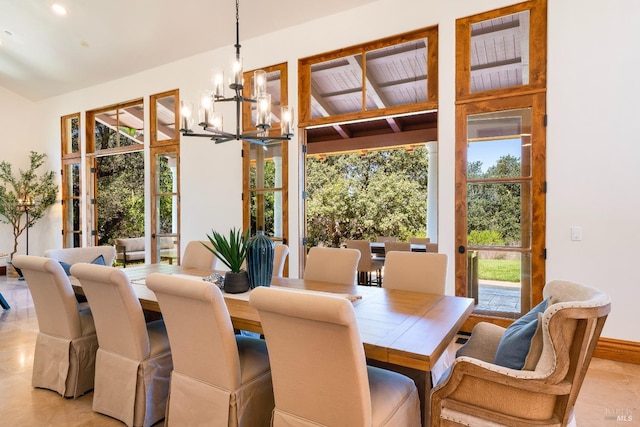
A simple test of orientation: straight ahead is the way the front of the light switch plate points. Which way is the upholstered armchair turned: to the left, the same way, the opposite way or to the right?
to the right

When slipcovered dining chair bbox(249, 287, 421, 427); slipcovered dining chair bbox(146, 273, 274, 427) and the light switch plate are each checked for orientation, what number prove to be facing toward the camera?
1

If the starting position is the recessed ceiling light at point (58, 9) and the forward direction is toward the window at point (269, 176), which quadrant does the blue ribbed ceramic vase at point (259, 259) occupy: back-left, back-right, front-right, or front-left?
front-right

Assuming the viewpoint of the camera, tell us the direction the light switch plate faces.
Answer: facing the viewer

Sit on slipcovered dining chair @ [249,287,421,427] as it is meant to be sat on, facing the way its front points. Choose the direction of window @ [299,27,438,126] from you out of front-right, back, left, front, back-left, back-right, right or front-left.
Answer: front-left

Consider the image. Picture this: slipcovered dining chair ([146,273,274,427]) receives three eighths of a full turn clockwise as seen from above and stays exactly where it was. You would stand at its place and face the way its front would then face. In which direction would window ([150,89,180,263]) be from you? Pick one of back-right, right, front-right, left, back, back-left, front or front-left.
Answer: back

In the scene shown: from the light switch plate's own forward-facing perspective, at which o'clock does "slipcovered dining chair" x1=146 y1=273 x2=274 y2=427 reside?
The slipcovered dining chair is roughly at 1 o'clock from the light switch plate.

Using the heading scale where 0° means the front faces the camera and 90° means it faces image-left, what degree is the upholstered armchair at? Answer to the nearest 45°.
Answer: approximately 90°

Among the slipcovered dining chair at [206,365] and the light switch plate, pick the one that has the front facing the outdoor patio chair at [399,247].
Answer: the slipcovered dining chair at [206,365]

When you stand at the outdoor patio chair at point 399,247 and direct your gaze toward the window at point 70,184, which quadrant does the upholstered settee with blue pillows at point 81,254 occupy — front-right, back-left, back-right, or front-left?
front-left

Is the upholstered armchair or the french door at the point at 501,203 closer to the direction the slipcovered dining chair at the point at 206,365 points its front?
the french door

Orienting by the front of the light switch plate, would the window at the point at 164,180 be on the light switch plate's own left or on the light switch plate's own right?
on the light switch plate's own right

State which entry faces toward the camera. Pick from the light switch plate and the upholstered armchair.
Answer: the light switch plate

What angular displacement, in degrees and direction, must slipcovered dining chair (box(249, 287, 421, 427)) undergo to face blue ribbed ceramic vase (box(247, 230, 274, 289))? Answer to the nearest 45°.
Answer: approximately 90° to its left

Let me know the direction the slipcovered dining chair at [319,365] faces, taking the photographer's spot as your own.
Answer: facing away from the viewer and to the right of the viewer

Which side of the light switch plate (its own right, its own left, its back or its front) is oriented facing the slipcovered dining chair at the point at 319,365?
front

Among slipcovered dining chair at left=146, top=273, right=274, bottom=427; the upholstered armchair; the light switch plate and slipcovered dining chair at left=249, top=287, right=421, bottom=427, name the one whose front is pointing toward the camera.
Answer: the light switch plate

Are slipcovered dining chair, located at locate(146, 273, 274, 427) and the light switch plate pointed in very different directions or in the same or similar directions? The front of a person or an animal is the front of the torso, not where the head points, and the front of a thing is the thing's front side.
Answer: very different directions
